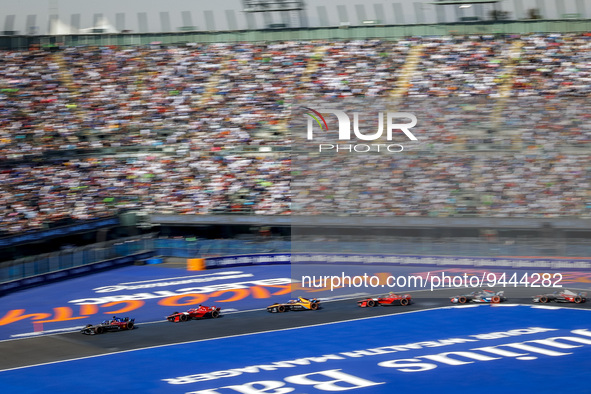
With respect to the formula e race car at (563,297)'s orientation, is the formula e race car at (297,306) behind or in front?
in front

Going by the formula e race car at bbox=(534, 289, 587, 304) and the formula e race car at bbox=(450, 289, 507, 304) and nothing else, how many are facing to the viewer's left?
2

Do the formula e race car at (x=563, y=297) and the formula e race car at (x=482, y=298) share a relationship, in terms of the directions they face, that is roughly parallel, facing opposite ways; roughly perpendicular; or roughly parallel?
roughly parallel

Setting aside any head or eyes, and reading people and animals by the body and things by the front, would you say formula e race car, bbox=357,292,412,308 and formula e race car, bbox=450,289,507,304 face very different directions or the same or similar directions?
same or similar directions

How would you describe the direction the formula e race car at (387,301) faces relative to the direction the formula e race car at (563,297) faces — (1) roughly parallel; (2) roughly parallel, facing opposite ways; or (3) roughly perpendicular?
roughly parallel

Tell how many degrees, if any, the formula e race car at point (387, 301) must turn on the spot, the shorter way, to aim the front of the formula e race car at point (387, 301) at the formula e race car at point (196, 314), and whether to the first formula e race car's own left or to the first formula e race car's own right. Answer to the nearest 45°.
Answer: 0° — it already faces it

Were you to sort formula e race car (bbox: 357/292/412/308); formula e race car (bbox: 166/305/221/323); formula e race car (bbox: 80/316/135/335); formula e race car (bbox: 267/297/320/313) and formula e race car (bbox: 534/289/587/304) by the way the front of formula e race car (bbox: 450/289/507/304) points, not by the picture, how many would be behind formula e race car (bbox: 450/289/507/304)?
1

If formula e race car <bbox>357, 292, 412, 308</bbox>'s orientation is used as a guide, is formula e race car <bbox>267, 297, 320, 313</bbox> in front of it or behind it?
in front

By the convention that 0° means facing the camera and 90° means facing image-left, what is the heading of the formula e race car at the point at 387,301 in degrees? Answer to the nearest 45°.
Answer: approximately 90°

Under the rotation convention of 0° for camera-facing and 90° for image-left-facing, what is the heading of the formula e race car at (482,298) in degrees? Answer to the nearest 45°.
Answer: approximately 90°

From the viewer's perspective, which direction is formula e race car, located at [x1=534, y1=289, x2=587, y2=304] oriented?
to the viewer's left
